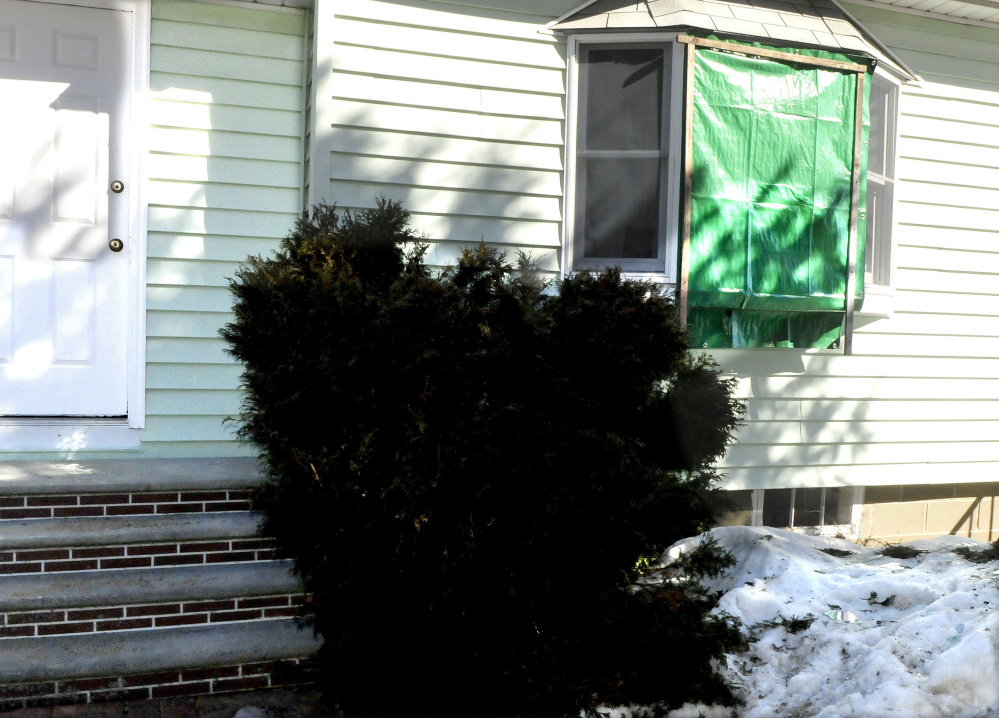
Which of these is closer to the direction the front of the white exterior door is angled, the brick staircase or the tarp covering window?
the brick staircase

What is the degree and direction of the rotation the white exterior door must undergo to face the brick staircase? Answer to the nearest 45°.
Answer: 0° — it already faces it

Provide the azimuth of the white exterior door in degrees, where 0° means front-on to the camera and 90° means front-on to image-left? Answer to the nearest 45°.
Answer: approximately 0°

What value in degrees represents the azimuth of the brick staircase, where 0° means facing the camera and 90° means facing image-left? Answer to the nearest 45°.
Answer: approximately 0°

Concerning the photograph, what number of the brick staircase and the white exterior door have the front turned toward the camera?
2

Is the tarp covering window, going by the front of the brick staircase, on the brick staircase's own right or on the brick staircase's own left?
on the brick staircase's own left

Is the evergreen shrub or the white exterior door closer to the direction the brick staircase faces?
the evergreen shrub

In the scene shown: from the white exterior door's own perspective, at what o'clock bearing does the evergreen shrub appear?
The evergreen shrub is roughly at 11 o'clock from the white exterior door.

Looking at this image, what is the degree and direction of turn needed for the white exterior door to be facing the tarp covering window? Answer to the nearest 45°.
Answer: approximately 90° to its left
